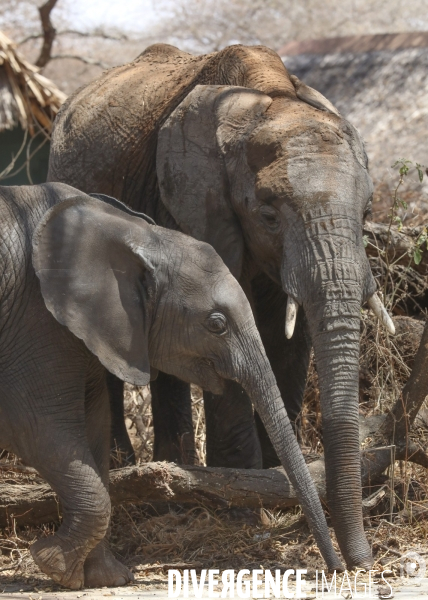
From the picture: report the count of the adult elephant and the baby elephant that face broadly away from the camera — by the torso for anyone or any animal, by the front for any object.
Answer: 0

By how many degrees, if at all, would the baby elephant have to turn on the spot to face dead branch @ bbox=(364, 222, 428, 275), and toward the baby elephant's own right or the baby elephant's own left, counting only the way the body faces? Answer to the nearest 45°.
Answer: approximately 45° to the baby elephant's own left

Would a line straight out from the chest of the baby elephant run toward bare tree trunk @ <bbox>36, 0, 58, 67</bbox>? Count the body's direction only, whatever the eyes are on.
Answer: no

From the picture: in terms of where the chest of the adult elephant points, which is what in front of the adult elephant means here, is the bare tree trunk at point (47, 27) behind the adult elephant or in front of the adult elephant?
behind

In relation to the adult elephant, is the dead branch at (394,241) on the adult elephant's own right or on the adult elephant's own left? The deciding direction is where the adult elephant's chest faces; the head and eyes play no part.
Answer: on the adult elephant's own left

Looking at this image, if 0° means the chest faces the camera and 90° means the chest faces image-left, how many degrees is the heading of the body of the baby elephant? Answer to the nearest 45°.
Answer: approximately 270°

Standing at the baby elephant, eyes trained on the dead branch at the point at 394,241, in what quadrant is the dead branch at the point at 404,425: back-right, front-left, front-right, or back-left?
front-right

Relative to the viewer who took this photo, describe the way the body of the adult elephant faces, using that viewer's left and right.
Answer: facing the viewer and to the right of the viewer

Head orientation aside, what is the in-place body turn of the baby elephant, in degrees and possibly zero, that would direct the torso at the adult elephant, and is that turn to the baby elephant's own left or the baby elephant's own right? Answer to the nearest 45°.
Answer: approximately 45° to the baby elephant's own left

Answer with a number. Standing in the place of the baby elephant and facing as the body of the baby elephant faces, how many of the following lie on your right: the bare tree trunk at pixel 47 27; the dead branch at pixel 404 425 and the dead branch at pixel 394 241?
0
